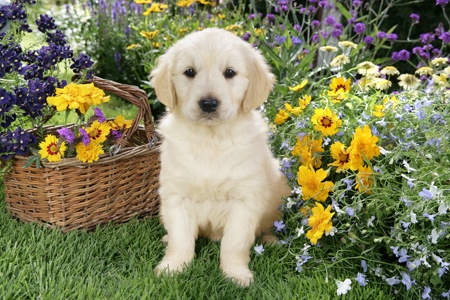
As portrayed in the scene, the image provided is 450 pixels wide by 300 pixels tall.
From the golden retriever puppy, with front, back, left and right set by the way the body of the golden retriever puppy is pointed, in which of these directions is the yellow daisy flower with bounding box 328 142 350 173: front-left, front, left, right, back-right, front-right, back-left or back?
left

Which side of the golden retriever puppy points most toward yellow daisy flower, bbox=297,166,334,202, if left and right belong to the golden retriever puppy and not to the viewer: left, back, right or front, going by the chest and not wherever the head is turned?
left

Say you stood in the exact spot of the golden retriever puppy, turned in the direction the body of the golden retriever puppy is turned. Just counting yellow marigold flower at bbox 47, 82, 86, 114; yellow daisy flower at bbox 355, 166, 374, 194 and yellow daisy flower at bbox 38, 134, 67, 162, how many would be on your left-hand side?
1

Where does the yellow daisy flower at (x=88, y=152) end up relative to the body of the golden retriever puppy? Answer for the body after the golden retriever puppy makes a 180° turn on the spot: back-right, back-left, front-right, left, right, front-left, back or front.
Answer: left

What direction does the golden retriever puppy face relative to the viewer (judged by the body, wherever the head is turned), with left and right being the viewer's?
facing the viewer

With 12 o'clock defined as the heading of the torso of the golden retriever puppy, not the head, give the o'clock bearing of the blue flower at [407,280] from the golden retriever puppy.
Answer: The blue flower is roughly at 10 o'clock from the golden retriever puppy.

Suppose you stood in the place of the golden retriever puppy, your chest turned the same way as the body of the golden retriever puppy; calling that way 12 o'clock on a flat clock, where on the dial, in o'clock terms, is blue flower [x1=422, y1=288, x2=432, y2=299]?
The blue flower is roughly at 10 o'clock from the golden retriever puppy.

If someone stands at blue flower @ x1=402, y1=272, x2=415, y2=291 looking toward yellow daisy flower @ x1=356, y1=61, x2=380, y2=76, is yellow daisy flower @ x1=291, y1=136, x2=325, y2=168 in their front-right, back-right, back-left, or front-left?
front-left

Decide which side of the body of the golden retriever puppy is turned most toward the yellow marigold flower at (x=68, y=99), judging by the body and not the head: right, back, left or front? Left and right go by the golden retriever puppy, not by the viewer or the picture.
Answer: right

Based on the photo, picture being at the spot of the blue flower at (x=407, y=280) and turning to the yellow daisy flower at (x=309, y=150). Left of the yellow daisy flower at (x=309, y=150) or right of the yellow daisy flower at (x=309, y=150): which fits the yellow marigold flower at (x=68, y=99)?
left

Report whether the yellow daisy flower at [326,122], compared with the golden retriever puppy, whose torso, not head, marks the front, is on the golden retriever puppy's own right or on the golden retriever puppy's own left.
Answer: on the golden retriever puppy's own left

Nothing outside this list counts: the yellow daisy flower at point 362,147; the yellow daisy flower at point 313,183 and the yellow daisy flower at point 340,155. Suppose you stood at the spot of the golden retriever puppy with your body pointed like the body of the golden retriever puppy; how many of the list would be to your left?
3

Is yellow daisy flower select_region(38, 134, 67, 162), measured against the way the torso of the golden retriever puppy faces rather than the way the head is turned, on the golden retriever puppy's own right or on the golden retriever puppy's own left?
on the golden retriever puppy's own right

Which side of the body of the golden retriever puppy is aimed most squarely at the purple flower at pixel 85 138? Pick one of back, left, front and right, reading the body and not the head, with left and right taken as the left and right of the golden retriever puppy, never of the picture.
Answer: right

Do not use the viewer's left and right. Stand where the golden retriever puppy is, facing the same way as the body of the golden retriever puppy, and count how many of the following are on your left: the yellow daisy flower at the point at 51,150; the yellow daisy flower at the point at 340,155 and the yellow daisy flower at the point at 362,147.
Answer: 2

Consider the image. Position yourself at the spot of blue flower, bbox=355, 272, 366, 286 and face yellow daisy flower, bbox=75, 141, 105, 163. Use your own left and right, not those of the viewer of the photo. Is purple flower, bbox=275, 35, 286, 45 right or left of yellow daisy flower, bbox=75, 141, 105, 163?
right
